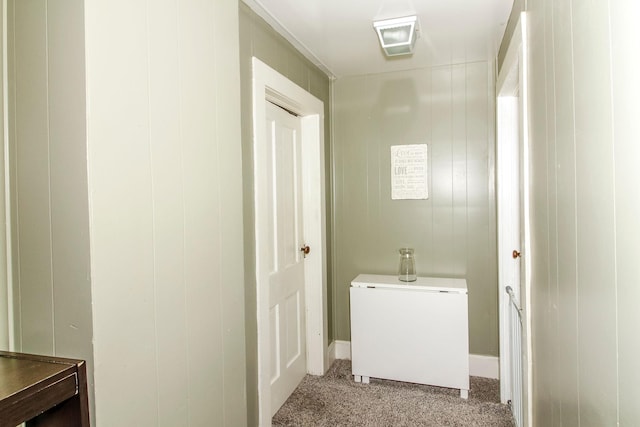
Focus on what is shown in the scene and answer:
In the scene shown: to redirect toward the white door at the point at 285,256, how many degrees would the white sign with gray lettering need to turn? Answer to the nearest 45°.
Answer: approximately 45° to its right

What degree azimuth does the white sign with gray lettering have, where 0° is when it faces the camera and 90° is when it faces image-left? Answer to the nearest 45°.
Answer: approximately 0°

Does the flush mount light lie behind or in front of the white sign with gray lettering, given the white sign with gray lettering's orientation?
in front

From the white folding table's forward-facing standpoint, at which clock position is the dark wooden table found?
The dark wooden table is roughly at 1 o'clock from the white folding table.

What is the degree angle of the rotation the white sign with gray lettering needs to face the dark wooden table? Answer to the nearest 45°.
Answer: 0° — it already faces it
